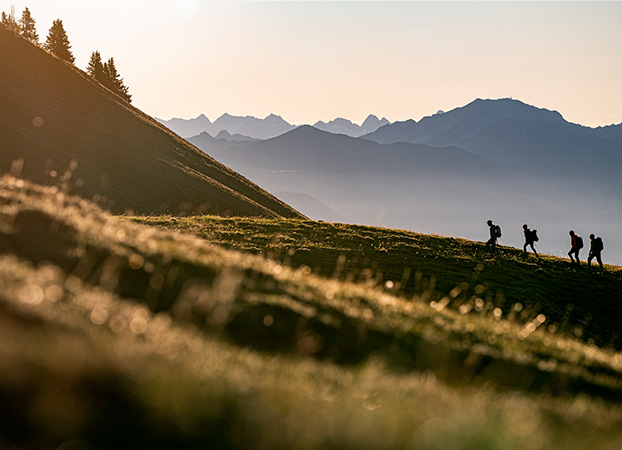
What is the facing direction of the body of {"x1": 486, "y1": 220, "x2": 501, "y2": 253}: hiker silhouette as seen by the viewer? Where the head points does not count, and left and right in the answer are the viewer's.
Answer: facing to the left of the viewer
